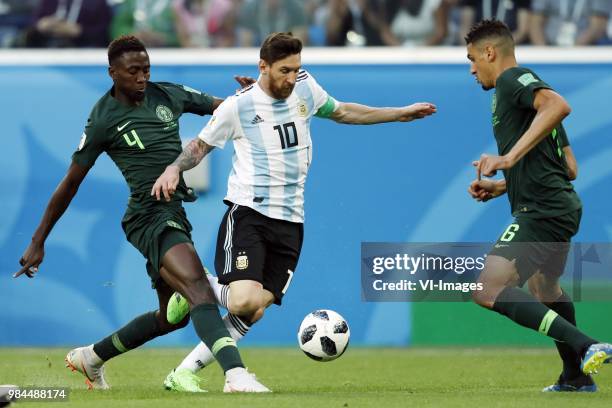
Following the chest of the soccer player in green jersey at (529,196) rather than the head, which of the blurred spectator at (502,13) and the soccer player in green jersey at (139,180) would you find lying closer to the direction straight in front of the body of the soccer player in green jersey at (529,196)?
the soccer player in green jersey

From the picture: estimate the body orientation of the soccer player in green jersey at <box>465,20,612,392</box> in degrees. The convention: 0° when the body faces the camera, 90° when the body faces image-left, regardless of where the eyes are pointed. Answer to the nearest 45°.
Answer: approximately 90°

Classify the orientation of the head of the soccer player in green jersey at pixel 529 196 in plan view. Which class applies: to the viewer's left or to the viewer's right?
to the viewer's left

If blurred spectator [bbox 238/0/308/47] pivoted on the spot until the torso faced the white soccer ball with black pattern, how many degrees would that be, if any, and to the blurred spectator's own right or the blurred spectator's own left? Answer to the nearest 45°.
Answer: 0° — they already face it

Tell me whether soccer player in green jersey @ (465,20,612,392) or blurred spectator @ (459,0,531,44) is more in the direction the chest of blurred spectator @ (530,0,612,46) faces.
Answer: the soccer player in green jersey

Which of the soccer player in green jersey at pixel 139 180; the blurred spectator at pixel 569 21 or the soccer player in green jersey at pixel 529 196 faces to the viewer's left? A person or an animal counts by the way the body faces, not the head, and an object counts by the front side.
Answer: the soccer player in green jersey at pixel 529 196

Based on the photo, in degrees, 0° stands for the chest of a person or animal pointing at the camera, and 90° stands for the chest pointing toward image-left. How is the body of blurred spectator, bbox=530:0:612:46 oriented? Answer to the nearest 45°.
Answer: approximately 0°

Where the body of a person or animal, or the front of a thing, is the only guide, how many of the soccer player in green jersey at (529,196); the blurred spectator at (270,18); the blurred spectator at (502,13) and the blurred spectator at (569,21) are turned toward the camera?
3

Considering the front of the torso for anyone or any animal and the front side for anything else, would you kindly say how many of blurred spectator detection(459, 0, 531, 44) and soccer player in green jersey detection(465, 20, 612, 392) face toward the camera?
1

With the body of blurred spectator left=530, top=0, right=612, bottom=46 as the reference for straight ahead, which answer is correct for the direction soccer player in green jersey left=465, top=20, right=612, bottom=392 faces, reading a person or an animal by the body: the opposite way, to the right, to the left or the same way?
to the right

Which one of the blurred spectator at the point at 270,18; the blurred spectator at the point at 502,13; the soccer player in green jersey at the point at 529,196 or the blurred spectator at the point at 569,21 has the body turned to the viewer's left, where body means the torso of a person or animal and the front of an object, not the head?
the soccer player in green jersey

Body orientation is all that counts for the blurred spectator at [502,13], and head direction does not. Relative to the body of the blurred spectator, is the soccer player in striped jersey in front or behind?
in front

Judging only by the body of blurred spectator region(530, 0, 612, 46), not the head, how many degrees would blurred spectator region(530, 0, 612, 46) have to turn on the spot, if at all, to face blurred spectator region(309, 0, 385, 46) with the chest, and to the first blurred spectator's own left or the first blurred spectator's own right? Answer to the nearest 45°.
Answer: approximately 90° to the first blurred spectator's own right
